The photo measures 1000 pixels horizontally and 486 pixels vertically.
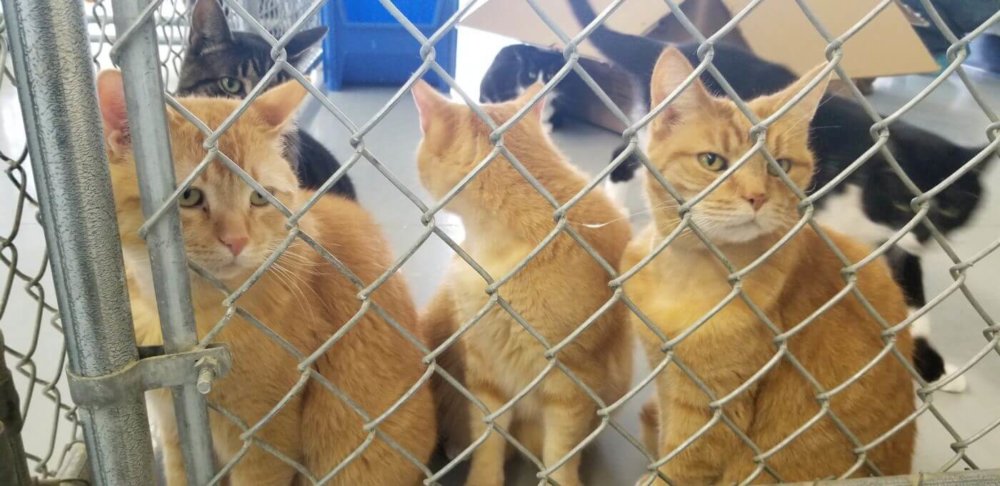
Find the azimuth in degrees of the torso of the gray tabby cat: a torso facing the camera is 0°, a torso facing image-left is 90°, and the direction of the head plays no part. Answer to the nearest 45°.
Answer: approximately 0°

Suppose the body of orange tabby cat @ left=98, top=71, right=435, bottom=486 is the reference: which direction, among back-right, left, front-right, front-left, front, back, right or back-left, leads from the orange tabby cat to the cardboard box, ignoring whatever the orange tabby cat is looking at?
back-left

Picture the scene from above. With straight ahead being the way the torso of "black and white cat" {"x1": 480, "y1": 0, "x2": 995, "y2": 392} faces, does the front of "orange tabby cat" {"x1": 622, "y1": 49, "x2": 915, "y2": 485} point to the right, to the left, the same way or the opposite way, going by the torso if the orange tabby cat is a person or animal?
to the right

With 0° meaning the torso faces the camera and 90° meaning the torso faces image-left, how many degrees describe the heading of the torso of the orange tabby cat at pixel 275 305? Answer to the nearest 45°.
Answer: approximately 45°

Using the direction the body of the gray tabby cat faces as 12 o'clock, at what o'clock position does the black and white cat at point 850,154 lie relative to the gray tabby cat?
The black and white cat is roughly at 9 o'clock from the gray tabby cat.

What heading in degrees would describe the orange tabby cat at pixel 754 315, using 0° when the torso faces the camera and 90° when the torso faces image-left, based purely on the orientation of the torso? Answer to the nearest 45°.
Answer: approximately 45°
